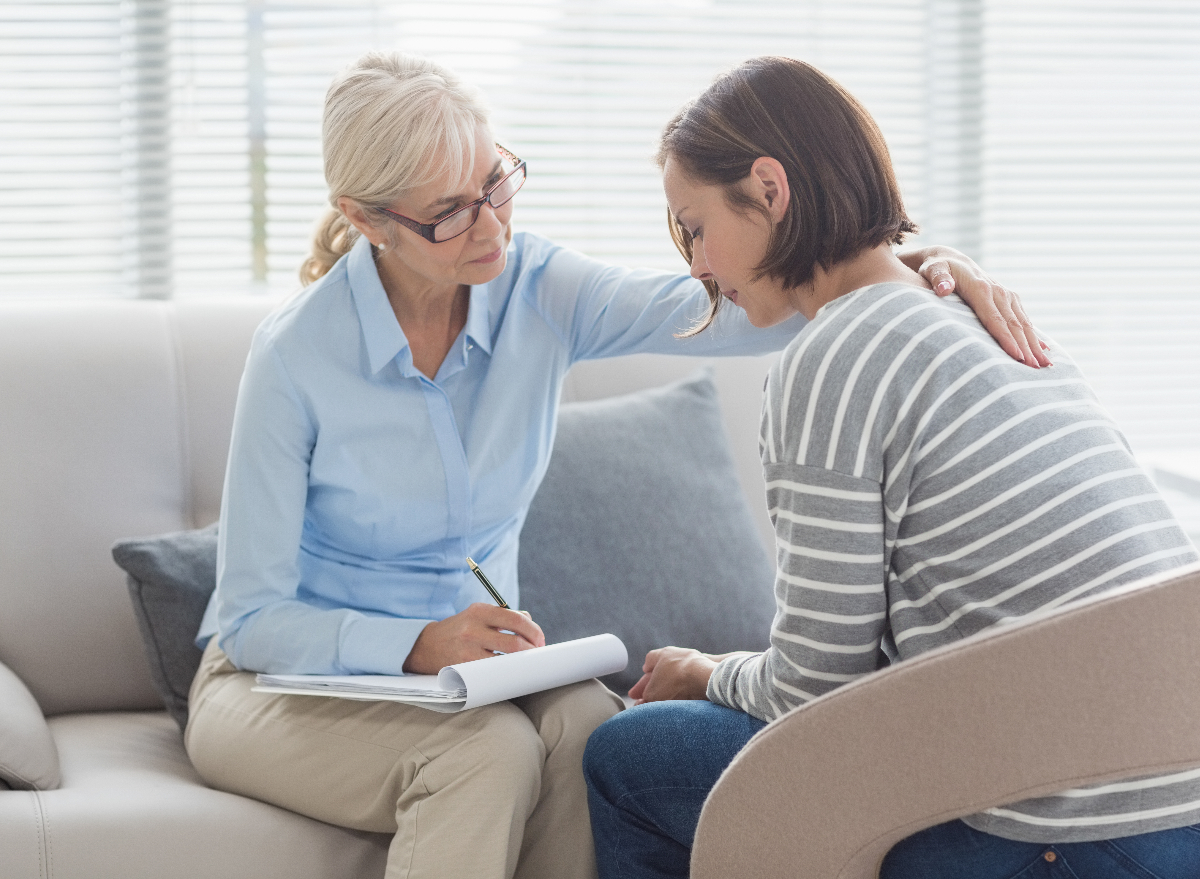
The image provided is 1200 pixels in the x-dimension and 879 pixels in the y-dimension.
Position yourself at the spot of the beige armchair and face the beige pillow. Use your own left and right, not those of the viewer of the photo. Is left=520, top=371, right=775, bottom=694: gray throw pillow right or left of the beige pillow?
right

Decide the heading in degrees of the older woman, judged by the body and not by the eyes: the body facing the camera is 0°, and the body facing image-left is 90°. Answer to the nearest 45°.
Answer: approximately 315°

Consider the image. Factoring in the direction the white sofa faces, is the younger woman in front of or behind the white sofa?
in front

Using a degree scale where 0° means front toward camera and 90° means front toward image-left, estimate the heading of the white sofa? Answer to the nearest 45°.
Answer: approximately 0°

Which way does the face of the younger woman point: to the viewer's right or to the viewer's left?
to the viewer's left

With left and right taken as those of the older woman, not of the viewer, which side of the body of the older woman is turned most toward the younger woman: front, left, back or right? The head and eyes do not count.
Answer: front
